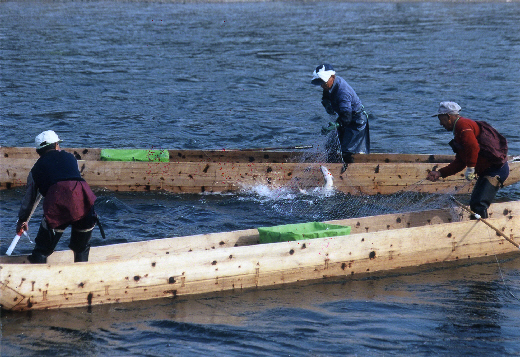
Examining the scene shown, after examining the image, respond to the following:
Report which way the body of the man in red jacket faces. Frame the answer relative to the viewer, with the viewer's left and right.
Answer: facing to the left of the viewer

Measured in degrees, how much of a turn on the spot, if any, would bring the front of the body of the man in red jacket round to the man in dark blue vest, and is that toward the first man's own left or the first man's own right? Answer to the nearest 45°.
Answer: approximately 45° to the first man's own left

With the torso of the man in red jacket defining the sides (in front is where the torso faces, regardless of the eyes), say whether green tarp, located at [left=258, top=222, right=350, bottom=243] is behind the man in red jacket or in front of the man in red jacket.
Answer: in front

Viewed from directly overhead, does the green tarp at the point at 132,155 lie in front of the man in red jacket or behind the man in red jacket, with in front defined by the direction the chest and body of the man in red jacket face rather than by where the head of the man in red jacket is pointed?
in front

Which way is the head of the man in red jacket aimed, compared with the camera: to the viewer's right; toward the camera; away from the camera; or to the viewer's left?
to the viewer's left

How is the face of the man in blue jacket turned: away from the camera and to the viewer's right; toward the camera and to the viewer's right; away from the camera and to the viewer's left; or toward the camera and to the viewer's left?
toward the camera and to the viewer's left

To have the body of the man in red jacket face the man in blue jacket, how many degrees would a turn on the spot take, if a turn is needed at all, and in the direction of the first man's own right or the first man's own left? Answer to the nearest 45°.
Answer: approximately 45° to the first man's own right
